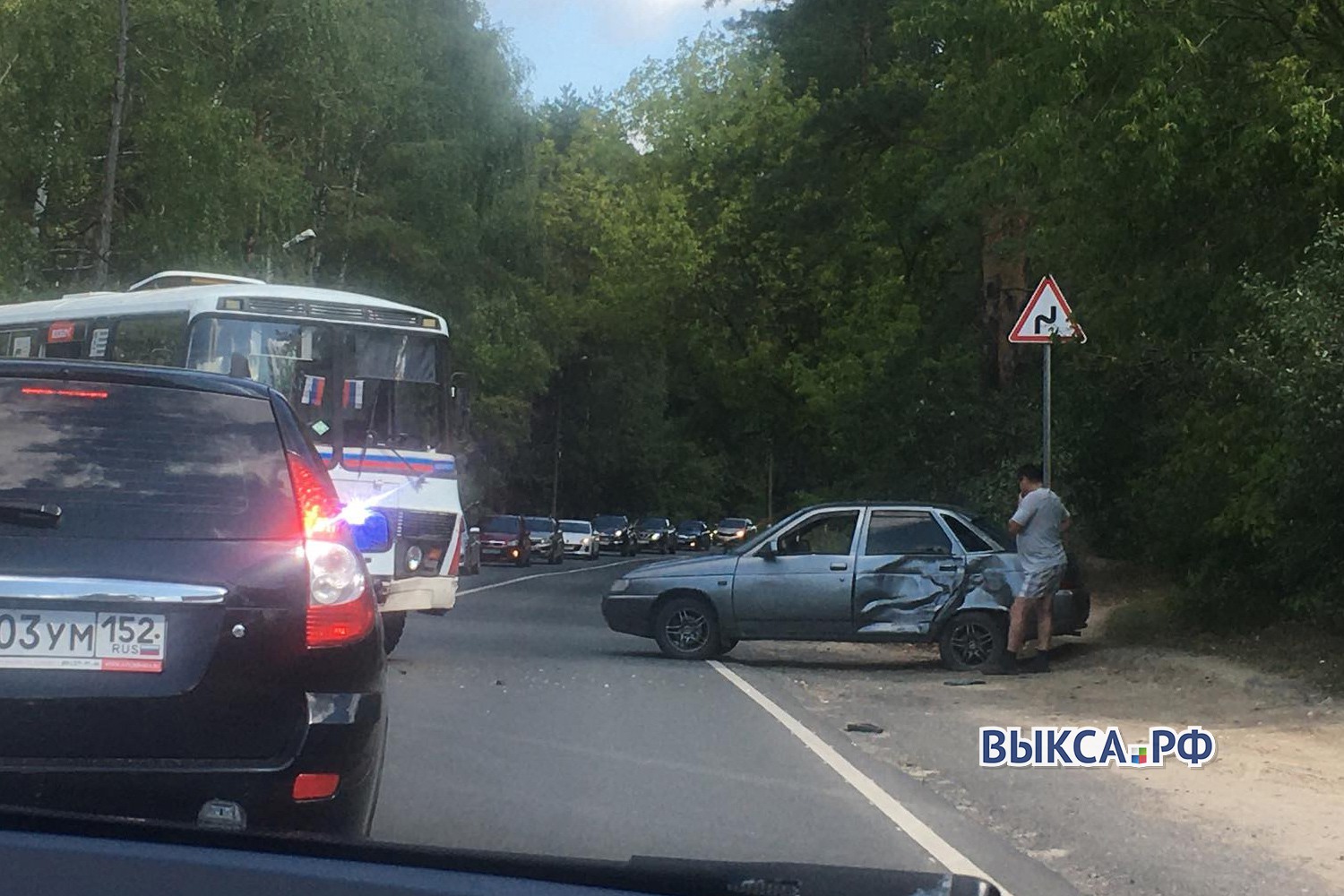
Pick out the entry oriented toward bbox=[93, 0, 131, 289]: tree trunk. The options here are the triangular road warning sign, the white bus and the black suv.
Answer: the black suv

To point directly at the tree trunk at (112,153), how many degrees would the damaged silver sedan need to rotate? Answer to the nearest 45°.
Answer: approximately 45° to its right

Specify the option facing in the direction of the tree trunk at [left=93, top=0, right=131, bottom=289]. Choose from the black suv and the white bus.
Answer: the black suv

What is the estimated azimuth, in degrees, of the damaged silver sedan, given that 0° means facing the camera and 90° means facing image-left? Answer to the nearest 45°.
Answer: approximately 90°

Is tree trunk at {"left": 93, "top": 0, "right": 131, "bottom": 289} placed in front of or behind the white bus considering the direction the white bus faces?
behind

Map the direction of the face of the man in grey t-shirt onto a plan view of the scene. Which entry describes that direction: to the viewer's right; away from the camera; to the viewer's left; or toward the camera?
to the viewer's left

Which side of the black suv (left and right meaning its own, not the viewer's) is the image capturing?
back

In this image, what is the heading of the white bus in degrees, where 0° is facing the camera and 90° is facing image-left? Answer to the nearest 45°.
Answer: approximately 315°

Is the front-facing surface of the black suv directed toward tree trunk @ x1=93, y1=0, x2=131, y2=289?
yes

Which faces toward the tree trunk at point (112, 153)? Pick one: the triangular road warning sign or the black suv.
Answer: the black suv
